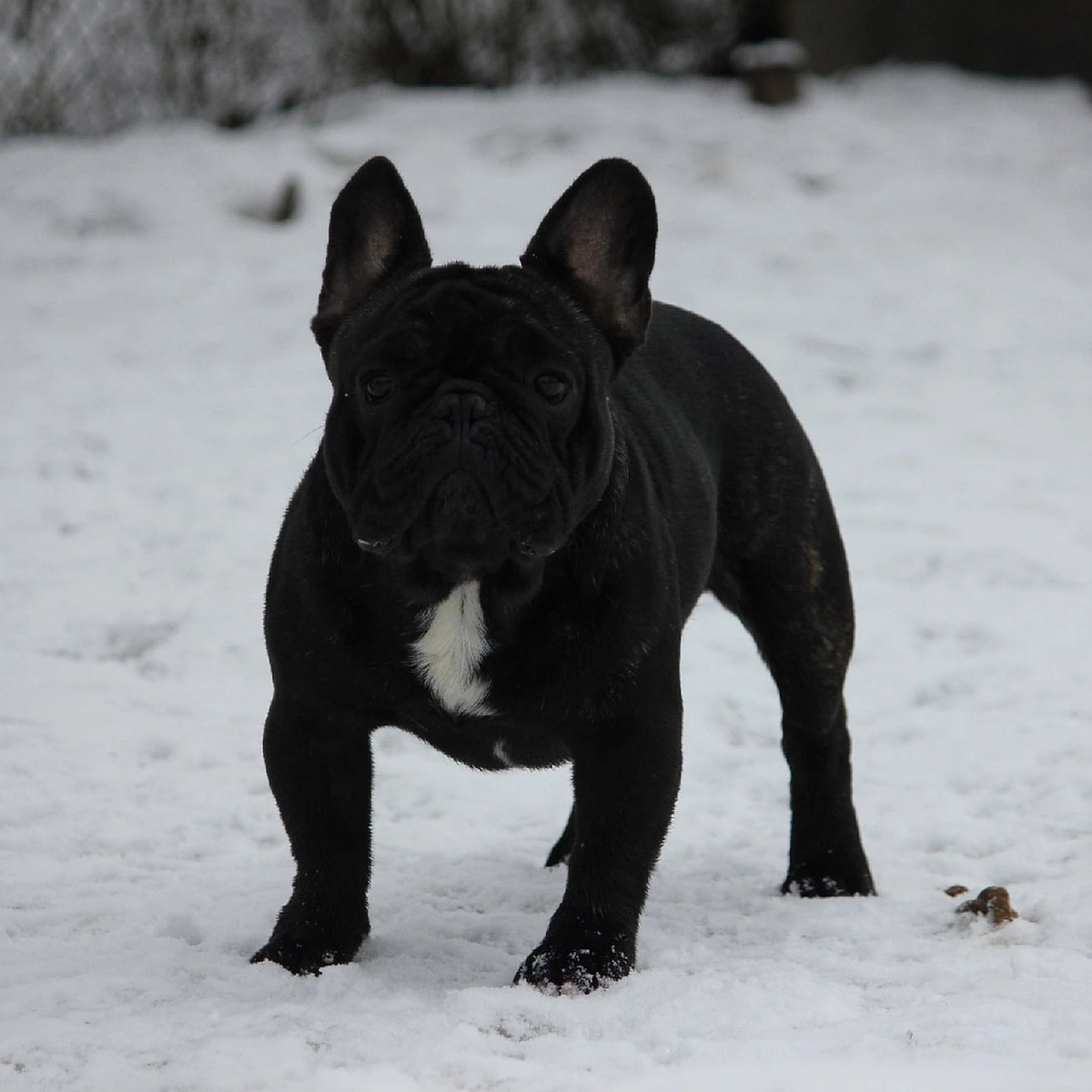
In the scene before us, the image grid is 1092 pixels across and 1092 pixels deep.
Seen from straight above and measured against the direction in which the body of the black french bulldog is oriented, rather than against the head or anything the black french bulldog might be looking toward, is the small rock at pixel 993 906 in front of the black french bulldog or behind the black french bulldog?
behind

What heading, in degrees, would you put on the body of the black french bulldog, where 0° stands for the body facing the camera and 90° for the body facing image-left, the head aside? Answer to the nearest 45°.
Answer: approximately 45°

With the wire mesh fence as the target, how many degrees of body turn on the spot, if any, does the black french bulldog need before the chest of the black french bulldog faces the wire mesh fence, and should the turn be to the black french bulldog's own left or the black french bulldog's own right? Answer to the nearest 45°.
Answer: approximately 135° to the black french bulldog's own right
